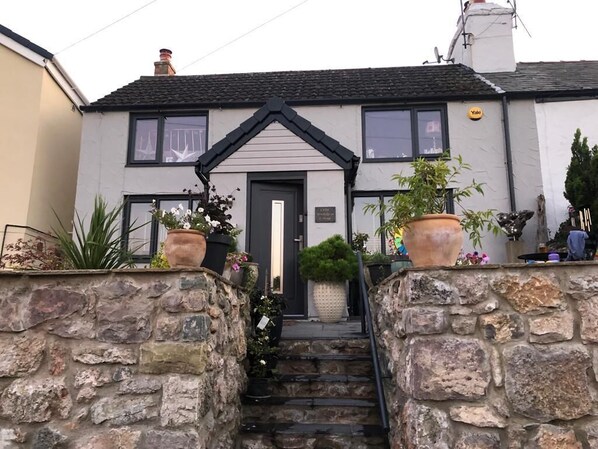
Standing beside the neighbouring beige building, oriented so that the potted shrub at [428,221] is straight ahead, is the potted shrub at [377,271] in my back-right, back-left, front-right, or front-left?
front-left

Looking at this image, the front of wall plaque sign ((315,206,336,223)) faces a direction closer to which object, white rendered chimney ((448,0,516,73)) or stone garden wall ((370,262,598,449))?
the stone garden wall

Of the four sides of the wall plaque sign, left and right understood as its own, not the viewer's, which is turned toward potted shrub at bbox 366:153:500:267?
front

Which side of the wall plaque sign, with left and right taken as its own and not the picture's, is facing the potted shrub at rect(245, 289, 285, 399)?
front

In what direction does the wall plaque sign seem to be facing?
toward the camera

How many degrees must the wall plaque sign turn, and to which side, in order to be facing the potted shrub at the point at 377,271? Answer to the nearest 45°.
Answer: approximately 45° to its left

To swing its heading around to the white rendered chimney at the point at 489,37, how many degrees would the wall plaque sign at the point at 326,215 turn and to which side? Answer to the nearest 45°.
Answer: approximately 135° to its left

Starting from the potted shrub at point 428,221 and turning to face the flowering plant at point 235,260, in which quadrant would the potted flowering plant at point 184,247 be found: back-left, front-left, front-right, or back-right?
front-left

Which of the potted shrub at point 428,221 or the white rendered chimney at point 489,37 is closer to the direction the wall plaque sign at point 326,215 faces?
the potted shrub
